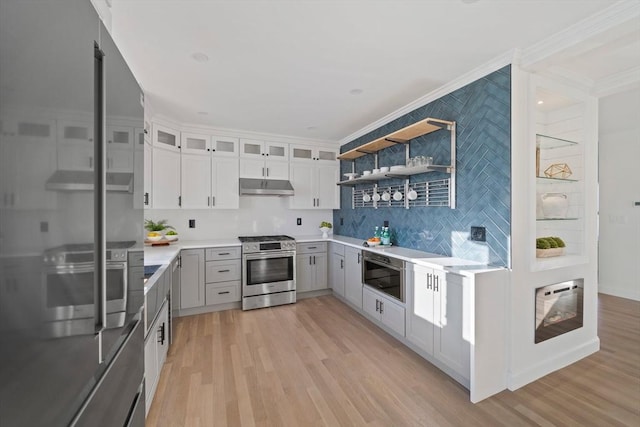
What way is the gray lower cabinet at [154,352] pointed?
to the viewer's right

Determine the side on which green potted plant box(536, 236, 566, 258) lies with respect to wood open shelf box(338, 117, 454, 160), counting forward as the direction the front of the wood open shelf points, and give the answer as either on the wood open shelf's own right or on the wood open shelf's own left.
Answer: on the wood open shelf's own left

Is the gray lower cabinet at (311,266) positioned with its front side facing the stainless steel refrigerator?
yes

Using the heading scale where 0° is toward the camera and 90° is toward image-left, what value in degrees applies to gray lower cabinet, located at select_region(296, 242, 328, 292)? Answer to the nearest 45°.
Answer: approximately 0°

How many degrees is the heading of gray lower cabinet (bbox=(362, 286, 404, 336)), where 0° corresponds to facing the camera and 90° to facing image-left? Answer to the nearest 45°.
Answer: approximately 45°

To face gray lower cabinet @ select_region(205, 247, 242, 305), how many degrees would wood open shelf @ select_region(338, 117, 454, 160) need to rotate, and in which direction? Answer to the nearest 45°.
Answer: approximately 45° to its right

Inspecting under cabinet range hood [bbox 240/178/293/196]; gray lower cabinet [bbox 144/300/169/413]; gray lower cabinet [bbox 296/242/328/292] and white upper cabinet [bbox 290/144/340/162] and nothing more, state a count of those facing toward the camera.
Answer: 3

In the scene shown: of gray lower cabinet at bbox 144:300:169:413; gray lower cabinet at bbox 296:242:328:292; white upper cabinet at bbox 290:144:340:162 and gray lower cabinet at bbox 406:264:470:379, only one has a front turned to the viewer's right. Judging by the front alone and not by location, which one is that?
gray lower cabinet at bbox 144:300:169:413

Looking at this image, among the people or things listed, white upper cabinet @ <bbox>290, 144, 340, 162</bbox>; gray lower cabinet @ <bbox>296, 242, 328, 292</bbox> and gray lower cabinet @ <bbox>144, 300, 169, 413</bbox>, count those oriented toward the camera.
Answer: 2
